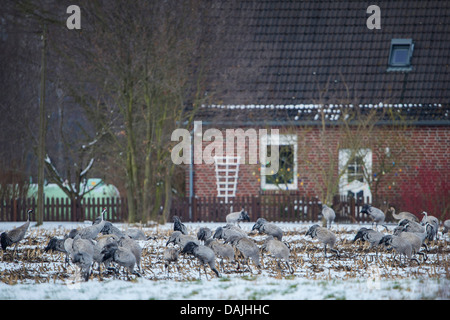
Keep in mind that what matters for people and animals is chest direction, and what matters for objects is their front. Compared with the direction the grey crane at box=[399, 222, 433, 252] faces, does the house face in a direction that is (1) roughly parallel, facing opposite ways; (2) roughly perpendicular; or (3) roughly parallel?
roughly perpendicular

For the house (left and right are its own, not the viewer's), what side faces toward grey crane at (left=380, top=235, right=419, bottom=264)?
front

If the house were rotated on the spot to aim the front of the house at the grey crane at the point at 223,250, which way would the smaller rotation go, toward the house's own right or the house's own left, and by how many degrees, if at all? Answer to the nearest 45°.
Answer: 0° — it already faces it
